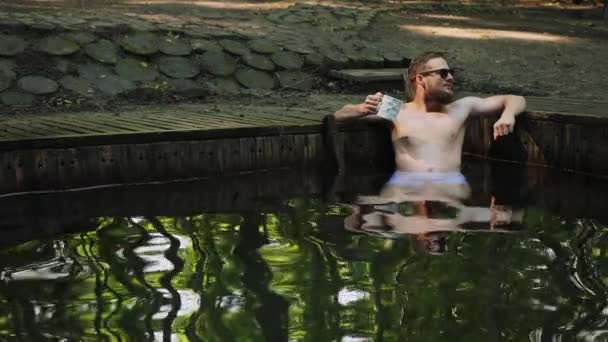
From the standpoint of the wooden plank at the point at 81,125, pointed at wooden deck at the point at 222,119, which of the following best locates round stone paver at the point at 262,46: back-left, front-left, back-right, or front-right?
front-left

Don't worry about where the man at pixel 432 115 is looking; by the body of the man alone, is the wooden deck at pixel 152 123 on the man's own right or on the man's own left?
on the man's own right

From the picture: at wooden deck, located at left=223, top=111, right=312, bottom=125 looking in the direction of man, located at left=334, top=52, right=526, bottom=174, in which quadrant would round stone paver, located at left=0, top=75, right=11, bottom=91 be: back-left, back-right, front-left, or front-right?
back-left

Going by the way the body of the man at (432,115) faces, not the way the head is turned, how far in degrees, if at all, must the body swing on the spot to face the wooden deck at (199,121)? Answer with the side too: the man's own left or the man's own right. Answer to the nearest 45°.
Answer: approximately 90° to the man's own right

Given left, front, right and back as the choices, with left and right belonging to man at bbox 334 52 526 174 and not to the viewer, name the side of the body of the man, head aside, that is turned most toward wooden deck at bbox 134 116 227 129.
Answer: right

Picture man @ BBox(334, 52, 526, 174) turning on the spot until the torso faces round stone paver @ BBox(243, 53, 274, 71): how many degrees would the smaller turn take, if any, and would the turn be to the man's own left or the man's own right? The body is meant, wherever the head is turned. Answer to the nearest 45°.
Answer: approximately 135° to the man's own right

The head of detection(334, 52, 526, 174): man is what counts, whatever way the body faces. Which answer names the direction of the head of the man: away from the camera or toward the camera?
toward the camera

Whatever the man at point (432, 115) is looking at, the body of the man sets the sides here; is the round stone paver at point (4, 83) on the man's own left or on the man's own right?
on the man's own right

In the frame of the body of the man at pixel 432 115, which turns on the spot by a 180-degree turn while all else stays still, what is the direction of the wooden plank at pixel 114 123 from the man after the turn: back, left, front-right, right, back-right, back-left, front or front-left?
left

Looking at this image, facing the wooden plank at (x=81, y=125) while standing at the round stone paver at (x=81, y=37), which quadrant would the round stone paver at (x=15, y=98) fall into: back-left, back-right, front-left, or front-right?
front-right

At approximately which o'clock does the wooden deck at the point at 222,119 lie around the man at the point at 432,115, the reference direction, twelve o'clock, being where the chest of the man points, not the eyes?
The wooden deck is roughly at 3 o'clock from the man.

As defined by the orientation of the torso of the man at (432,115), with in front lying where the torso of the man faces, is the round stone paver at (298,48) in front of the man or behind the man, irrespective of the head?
behind

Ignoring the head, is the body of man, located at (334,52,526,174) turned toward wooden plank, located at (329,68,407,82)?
no

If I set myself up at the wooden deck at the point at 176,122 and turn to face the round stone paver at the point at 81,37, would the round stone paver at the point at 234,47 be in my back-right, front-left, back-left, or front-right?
front-right

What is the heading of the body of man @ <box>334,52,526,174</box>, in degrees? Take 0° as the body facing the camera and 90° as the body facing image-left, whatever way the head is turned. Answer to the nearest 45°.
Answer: approximately 0°
